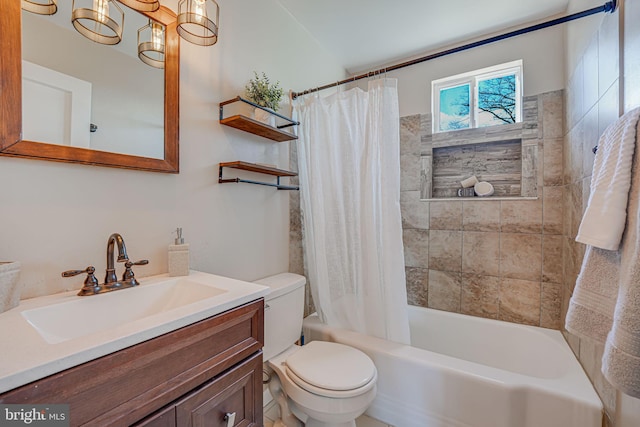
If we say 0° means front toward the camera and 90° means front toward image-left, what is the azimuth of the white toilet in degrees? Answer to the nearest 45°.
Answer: approximately 315°

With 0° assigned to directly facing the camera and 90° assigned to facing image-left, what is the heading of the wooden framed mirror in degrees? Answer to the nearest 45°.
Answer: approximately 315°

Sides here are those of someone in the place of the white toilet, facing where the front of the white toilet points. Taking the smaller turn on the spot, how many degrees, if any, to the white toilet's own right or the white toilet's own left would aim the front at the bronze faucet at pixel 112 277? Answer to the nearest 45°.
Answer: approximately 90° to the white toilet's own right

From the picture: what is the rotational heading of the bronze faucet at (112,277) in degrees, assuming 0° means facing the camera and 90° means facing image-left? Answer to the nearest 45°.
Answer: approximately 315°

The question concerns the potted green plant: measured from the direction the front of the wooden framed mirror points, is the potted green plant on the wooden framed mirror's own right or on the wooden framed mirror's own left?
on the wooden framed mirror's own left
